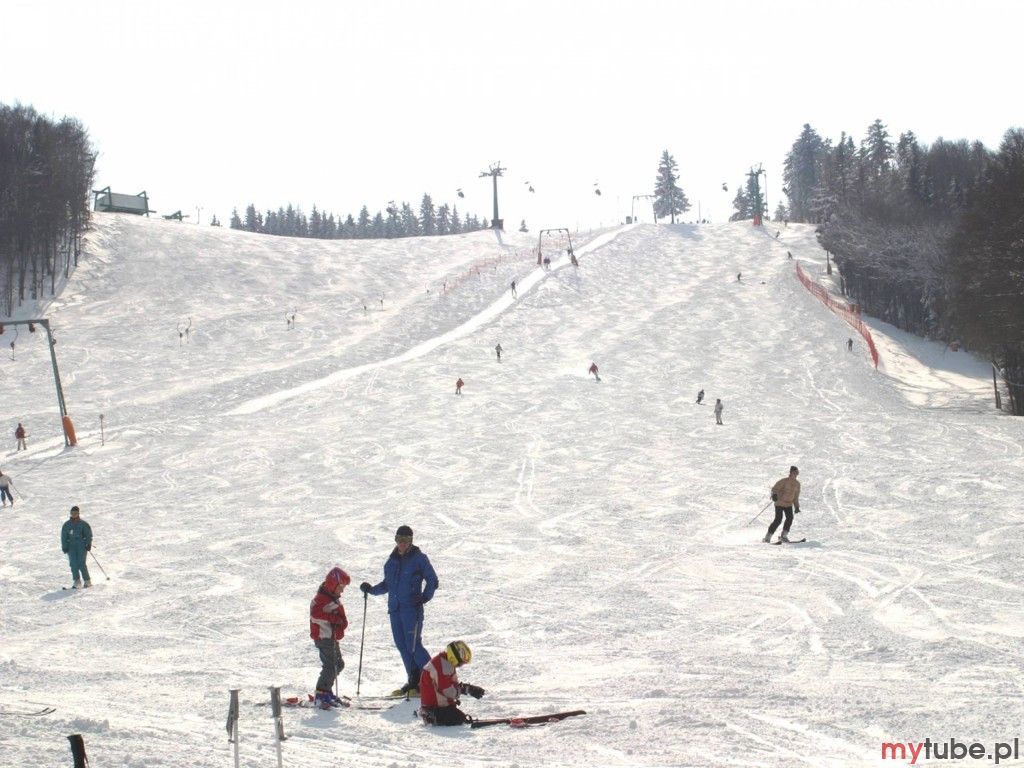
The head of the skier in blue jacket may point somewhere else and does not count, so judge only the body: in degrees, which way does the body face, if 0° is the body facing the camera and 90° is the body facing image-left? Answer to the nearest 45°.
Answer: approximately 45°

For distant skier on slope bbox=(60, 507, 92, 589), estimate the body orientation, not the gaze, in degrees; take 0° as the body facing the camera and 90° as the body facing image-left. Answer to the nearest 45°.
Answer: approximately 0°

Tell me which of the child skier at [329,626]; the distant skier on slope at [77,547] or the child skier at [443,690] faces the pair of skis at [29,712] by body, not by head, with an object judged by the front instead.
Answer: the distant skier on slope
